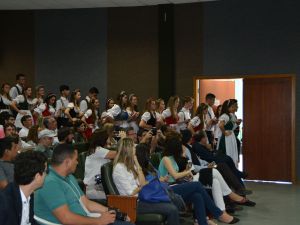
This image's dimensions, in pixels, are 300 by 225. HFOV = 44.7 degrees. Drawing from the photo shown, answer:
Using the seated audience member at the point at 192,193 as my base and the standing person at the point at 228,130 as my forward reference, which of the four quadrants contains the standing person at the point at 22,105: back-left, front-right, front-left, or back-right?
front-left

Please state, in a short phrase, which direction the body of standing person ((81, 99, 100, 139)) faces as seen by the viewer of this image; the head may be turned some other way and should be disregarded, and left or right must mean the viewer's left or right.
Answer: facing the viewer and to the right of the viewer

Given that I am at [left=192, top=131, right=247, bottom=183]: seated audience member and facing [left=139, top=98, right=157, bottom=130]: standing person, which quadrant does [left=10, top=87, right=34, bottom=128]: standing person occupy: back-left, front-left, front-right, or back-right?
front-left

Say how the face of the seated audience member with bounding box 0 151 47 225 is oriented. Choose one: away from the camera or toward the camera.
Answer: away from the camera

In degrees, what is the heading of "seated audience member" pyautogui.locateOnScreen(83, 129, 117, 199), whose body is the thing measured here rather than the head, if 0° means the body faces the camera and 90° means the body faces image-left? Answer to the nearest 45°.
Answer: approximately 270°

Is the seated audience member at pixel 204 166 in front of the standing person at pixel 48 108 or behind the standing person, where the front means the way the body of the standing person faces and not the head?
in front

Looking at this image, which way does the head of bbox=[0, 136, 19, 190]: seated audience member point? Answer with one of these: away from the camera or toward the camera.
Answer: away from the camera

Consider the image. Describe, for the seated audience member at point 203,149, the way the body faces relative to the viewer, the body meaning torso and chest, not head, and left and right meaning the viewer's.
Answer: facing to the right of the viewer

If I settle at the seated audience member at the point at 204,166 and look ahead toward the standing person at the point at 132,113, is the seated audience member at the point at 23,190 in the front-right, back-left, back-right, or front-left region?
back-left

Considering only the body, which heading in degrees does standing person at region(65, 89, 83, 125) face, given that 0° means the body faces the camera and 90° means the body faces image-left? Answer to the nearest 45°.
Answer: approximately 315°

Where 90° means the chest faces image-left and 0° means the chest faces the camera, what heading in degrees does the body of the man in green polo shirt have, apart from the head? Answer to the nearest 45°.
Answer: approximately 270°

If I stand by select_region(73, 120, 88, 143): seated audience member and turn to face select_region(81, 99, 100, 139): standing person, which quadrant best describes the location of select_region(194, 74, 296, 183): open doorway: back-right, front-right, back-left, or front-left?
front-right

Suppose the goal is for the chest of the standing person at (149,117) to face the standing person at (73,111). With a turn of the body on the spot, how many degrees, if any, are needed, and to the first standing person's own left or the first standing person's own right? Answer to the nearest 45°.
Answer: approximately 135° to the first standing person's own right

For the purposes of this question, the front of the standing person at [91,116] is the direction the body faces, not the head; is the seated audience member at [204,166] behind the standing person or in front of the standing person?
in front
